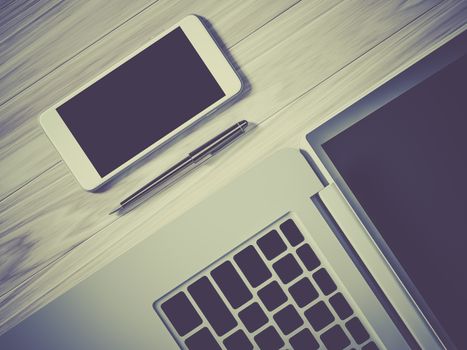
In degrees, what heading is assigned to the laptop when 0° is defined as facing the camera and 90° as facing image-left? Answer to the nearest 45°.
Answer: approximately 45°
